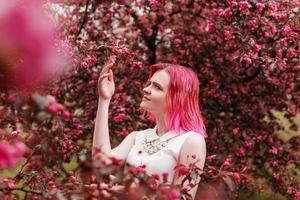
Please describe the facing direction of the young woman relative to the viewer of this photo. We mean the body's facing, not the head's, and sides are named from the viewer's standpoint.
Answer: facing the viewer and to the left of the viewer
